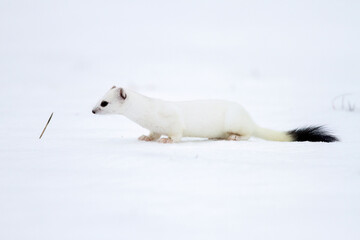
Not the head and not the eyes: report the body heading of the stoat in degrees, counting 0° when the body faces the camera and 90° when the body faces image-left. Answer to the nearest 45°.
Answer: approximately 90°
